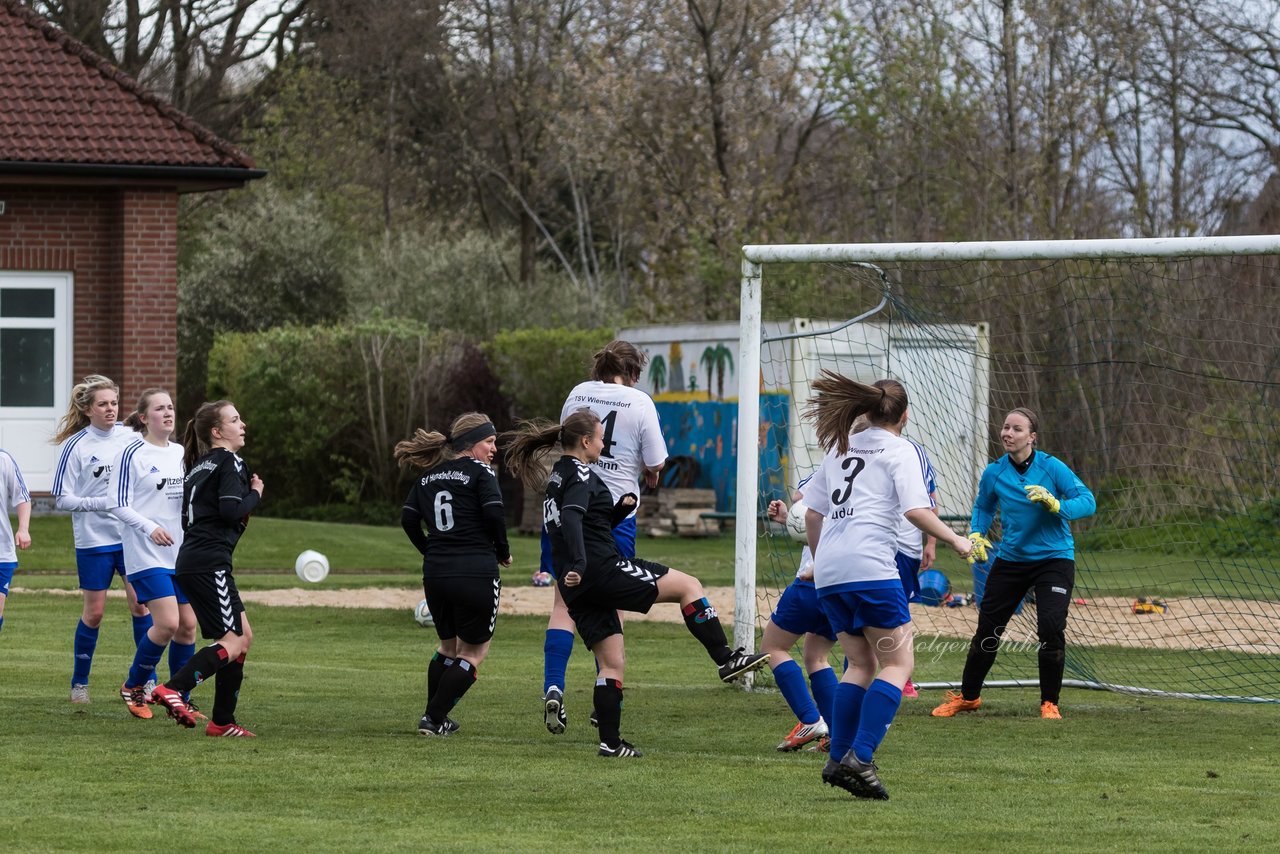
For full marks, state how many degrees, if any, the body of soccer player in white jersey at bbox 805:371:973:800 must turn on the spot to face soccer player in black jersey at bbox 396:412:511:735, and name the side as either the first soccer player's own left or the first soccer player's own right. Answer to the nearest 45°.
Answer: approximately 90° to the first soccer player's own left

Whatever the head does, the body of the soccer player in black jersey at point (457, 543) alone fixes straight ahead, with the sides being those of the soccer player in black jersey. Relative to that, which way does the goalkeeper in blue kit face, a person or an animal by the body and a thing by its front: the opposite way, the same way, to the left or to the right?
the opposite way

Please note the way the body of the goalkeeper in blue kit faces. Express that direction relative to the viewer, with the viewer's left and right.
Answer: facing the viewer and to the left of the viewer

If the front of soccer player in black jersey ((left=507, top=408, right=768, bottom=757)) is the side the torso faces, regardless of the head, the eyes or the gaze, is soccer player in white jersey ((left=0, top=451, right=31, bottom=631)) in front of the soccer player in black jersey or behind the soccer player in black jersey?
behind

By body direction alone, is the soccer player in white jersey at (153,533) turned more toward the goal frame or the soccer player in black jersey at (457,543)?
the soccer player in black jersey

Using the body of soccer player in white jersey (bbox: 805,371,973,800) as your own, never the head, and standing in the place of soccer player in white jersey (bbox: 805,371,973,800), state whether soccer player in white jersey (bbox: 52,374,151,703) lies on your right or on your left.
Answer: on your left

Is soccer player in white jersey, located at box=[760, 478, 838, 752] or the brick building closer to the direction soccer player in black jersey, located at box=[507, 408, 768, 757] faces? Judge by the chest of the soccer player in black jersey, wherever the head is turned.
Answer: the soccer player in white jersey

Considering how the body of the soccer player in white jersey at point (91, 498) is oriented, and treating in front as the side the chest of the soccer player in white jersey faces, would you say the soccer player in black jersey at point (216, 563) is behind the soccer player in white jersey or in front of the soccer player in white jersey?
in front

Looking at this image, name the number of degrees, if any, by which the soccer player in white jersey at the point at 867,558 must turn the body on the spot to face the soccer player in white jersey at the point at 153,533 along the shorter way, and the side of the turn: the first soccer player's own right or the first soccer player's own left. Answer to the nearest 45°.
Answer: approximately 90° to the first soccer player's own left

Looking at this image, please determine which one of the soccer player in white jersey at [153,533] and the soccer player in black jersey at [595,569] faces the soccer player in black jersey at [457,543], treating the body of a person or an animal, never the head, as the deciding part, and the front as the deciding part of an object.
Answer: the soccer player in white jersey

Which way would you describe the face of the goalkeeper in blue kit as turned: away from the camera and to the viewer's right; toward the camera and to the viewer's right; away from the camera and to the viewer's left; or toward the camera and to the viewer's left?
toward the camera and to the viewer's left

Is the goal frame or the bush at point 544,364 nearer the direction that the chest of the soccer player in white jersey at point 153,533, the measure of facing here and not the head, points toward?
the goal frame

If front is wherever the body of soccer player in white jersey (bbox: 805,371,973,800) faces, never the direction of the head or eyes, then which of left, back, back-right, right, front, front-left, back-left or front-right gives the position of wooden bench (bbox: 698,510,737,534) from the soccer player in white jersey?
front-left

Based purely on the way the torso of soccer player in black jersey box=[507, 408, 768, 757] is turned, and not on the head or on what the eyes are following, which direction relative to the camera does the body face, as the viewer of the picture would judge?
to the viewer's right

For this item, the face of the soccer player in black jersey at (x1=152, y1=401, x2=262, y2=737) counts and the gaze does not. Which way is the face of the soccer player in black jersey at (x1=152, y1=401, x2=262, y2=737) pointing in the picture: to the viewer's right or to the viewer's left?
to the viewer's right
